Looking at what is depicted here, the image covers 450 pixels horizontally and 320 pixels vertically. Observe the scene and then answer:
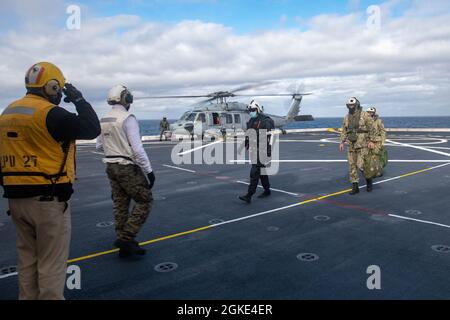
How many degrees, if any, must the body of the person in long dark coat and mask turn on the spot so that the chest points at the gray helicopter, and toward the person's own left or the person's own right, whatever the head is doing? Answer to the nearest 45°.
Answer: approximately 135° to the person's own right

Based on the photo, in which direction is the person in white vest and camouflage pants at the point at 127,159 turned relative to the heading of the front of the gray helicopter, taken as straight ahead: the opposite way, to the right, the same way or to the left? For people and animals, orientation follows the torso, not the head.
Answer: the opposite way

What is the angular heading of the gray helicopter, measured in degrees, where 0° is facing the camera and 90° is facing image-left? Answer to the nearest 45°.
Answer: approximately 45°

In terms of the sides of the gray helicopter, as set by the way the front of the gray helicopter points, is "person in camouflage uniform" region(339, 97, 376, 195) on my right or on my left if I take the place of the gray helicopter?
on my left

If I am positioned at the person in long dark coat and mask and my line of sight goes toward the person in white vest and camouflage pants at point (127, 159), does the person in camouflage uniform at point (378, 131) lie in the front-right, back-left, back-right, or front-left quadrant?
back-left

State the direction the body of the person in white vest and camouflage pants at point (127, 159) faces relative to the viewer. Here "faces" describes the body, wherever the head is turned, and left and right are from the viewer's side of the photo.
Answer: facing away from the viewer and to the right of the viewer

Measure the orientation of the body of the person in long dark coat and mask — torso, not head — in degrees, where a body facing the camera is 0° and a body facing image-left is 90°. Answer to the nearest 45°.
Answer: approximately 45°
